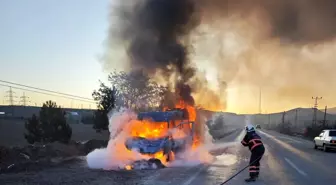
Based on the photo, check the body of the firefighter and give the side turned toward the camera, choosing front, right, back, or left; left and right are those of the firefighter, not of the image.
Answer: left

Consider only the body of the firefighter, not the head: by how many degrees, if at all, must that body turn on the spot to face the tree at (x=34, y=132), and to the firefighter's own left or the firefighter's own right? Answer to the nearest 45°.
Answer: approximately 45° to the firefighter's own right

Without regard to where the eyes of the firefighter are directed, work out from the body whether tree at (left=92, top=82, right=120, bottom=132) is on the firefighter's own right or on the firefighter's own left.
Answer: on the firefighter's own right
